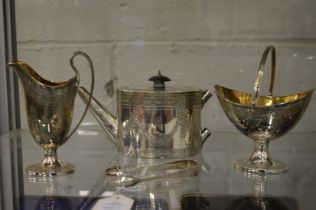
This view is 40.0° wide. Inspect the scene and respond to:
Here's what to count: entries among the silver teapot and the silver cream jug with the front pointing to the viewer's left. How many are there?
2

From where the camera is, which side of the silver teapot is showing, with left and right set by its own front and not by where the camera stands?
left

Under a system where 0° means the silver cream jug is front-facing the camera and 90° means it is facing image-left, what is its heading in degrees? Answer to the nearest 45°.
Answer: approximately 90°
